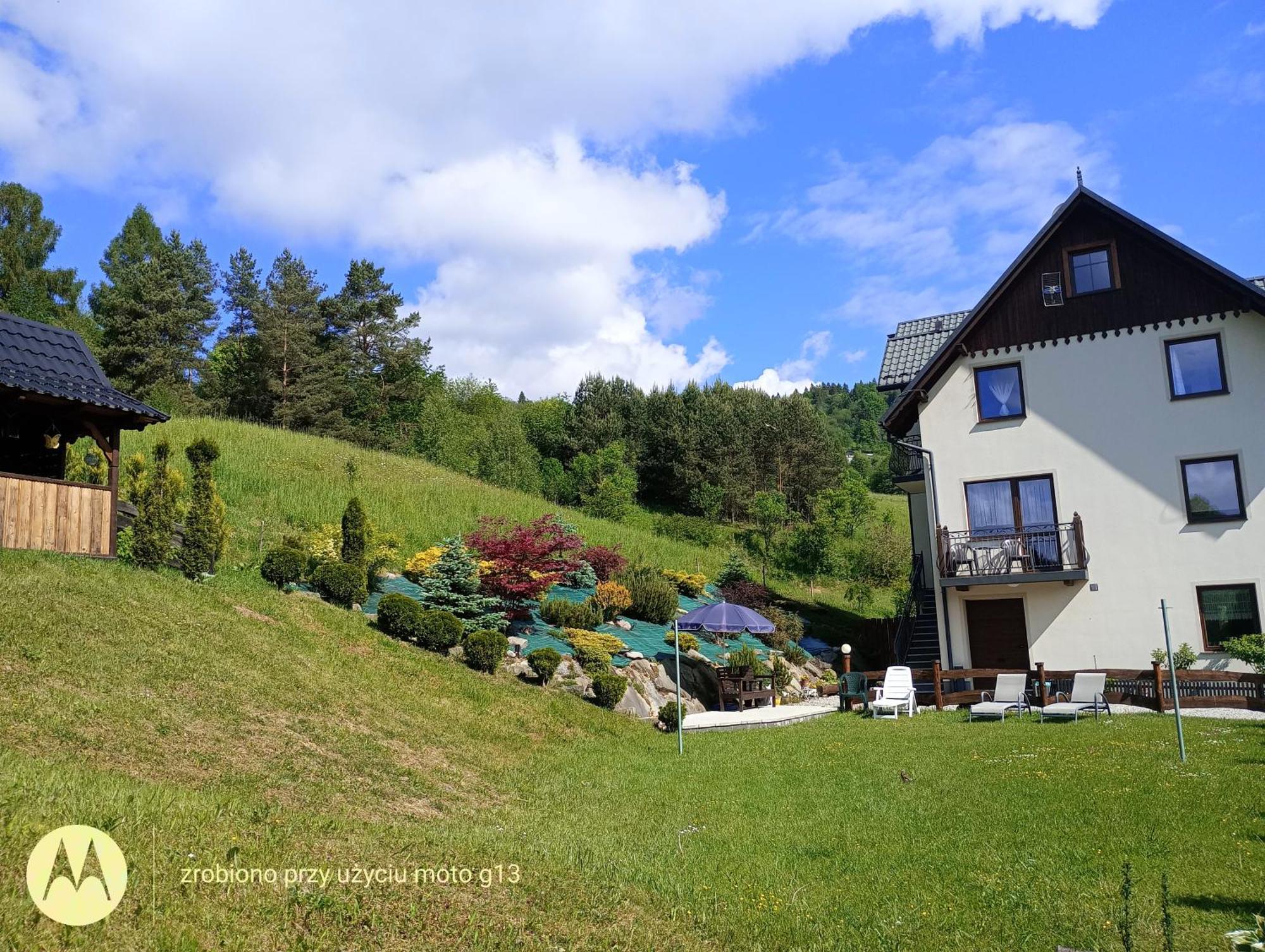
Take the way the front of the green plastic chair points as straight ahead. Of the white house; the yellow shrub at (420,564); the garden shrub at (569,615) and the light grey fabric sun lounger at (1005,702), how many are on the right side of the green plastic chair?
2

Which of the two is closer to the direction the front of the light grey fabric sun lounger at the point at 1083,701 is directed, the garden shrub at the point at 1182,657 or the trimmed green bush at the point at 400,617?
the trimmed green bush

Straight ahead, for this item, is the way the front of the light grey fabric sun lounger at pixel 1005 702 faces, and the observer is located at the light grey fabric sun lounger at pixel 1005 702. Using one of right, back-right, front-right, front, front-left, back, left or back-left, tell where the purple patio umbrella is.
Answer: front-right

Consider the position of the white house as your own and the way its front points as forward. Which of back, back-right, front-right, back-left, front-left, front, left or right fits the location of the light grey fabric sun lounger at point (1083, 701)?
front

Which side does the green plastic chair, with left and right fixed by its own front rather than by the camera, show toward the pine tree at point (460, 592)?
right

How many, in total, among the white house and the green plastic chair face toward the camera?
2
